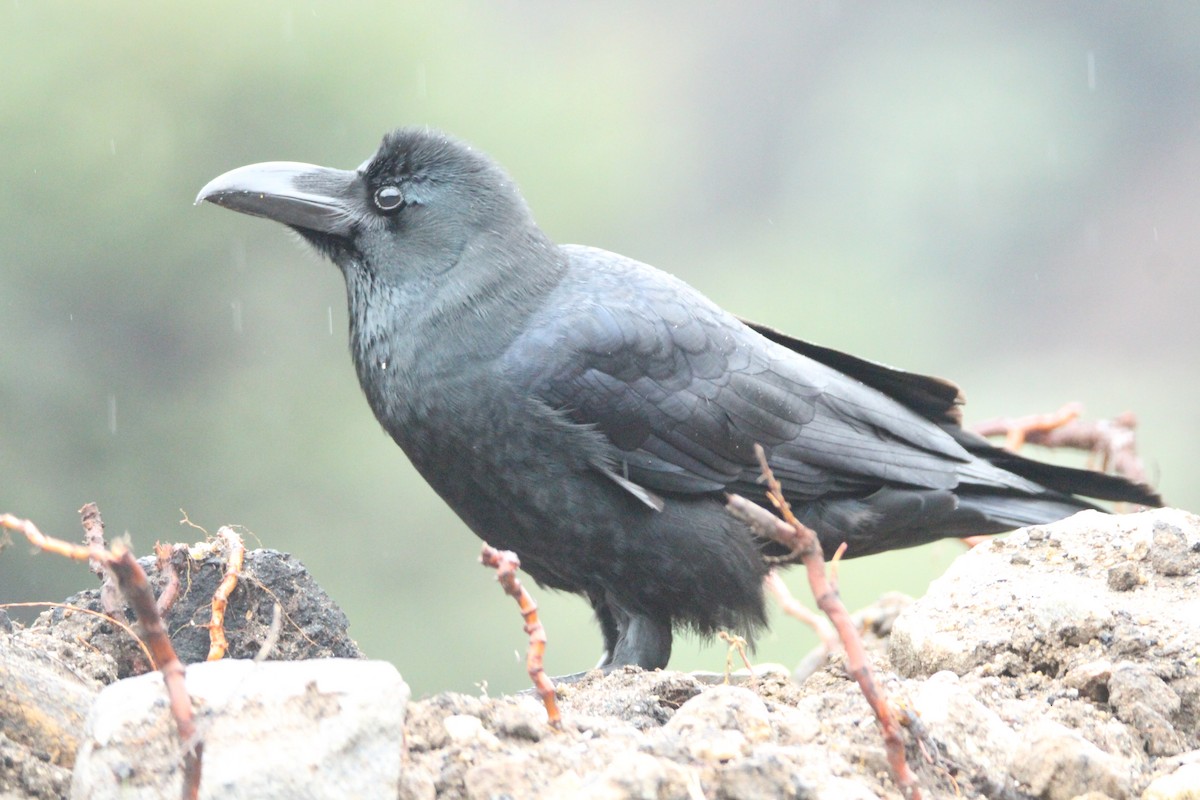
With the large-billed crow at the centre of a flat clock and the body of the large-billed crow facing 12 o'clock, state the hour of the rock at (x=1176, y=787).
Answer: The rock is roughly at 8 o'clock from the large-billed crow.

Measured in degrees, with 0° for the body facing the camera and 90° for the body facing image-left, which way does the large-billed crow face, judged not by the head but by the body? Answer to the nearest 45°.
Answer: approximately 90°

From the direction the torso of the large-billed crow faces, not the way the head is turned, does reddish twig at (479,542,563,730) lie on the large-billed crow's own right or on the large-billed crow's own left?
on the large-billed crow's own left

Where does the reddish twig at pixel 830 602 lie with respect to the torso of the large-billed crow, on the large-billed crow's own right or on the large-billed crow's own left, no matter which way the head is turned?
on the large-billed crow's own left

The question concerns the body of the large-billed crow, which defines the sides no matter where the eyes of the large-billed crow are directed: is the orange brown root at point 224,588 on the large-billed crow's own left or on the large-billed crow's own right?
on the large-billed crow's own left

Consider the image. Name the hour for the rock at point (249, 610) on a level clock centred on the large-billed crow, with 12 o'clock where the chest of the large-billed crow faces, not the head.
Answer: The rock is roughly at 12 o'clock from the large-billed crow.

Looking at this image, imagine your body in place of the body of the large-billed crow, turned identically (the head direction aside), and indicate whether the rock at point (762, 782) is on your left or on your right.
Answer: on your left

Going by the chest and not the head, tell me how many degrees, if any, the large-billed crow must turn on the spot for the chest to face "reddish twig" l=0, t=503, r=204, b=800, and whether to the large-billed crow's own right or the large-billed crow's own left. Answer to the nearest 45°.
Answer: approximately 90° to the large-billed crow's own left

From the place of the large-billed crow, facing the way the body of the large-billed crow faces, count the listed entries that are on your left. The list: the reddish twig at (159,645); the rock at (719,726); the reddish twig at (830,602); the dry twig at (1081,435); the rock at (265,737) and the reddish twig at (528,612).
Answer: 5

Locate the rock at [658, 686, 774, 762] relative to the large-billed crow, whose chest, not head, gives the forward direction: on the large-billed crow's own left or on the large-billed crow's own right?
on the large-billed crow's own left
